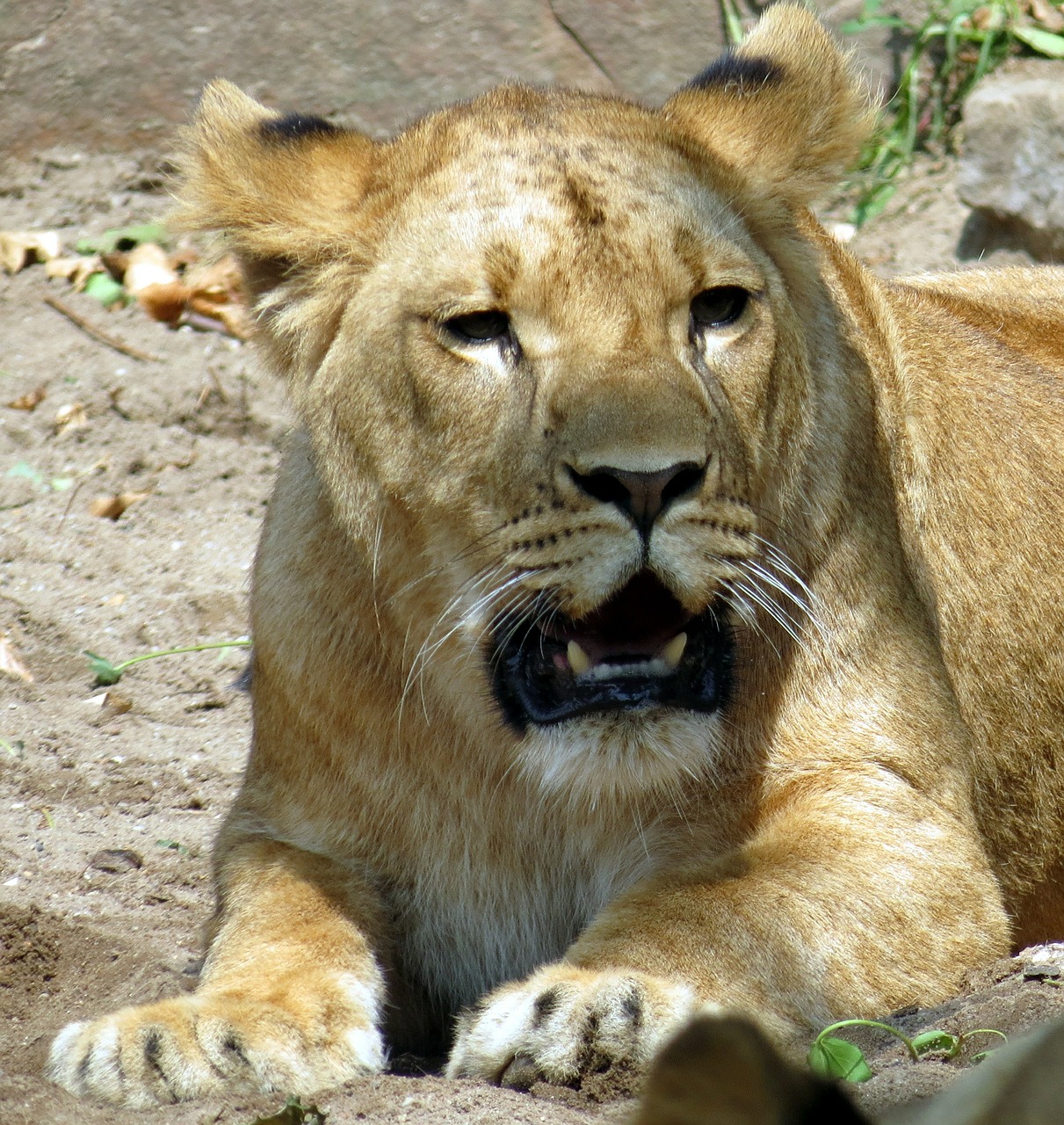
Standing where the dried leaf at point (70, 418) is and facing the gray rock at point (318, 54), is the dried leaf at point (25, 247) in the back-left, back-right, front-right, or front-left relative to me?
front-left

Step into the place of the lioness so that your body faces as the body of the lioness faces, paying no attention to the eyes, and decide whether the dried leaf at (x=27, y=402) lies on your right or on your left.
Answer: on your right

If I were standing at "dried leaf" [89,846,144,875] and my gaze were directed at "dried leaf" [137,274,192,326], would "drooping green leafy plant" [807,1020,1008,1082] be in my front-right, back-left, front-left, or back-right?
back-right

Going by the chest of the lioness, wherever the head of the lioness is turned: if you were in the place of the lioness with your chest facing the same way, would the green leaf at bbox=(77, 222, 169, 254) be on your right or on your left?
on your right

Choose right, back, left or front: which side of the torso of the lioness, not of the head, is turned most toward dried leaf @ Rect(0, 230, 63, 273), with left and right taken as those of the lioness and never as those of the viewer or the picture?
right

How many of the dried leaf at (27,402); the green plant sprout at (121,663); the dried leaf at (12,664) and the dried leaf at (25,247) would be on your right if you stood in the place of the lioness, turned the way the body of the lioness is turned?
4

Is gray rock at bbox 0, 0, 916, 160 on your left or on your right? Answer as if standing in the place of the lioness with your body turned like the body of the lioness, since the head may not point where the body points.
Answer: on your right

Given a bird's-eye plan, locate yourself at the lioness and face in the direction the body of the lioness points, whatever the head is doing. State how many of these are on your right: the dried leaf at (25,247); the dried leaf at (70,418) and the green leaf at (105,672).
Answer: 3

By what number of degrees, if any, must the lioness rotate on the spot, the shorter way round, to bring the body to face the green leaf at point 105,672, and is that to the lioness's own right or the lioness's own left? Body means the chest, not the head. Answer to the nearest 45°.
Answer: approximately 90° to the lioness's own right

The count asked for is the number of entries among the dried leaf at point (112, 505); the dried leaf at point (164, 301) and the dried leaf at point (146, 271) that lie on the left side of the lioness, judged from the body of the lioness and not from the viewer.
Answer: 0

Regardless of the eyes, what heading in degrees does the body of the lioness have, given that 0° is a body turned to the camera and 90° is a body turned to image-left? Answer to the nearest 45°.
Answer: approximately 45°

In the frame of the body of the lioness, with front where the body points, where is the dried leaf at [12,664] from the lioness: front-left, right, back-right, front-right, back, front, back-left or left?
right

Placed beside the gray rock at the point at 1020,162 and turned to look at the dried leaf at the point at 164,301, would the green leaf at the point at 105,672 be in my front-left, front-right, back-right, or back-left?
front-left

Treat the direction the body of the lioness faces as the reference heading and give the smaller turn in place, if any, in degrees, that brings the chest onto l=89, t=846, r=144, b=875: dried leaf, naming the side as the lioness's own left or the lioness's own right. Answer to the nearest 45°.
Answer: approximately 45° to the lioness's own right
